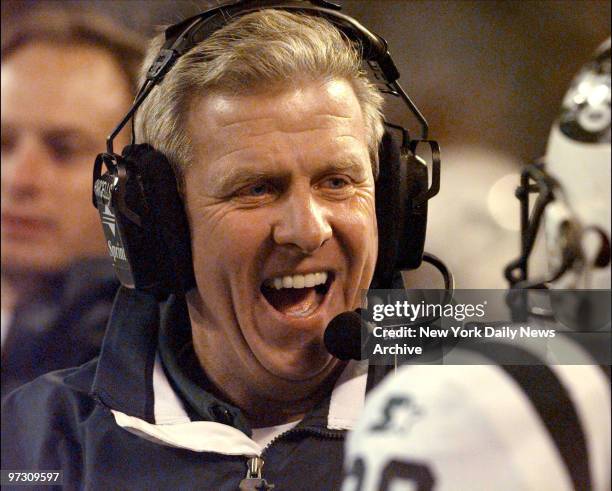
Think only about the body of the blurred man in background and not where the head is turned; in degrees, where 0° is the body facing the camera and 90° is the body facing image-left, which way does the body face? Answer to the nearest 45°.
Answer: approximately 45°

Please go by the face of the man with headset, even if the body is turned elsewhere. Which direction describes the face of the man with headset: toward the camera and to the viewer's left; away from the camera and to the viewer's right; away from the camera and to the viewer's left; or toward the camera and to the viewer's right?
toward the camera and to the viewer's right
